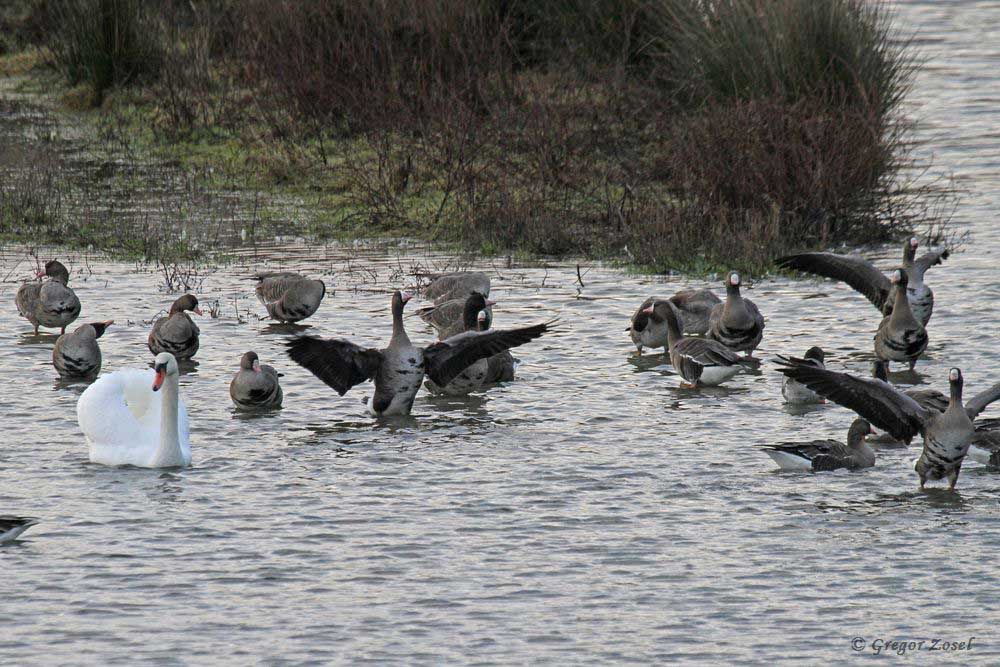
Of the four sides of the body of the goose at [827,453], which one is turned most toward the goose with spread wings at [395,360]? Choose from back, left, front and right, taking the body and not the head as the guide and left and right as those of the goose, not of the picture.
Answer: back

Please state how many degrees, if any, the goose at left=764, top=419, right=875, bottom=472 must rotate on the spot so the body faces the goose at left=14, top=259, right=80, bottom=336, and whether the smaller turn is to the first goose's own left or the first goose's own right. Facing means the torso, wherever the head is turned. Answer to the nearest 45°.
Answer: approximately 180°

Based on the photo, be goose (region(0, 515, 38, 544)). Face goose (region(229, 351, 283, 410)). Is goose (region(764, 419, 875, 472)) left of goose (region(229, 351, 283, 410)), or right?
right

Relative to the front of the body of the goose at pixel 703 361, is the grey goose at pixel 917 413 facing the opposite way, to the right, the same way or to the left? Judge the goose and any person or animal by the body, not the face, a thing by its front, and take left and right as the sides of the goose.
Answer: to the left

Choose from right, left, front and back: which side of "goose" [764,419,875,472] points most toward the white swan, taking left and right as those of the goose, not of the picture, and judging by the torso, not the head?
back

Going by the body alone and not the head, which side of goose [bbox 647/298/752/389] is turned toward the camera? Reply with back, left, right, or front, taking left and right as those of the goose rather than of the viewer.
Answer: left

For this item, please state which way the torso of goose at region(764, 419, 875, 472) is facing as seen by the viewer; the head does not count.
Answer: to the viewer's right

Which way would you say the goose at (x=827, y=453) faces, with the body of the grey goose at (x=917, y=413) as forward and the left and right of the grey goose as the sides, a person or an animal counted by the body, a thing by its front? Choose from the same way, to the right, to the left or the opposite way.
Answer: to the left

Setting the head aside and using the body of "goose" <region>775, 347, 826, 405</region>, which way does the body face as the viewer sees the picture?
to the viewer's right

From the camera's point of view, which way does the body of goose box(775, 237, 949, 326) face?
toward the camera

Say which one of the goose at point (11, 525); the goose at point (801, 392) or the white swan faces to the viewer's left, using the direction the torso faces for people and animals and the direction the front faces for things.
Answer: the goose at point (11, 525)

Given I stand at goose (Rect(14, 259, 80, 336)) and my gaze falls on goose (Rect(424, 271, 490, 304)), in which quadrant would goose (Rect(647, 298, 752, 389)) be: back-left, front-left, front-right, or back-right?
front-right

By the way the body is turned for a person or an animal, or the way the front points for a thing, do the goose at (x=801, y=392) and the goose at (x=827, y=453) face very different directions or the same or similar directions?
same or similar directions
